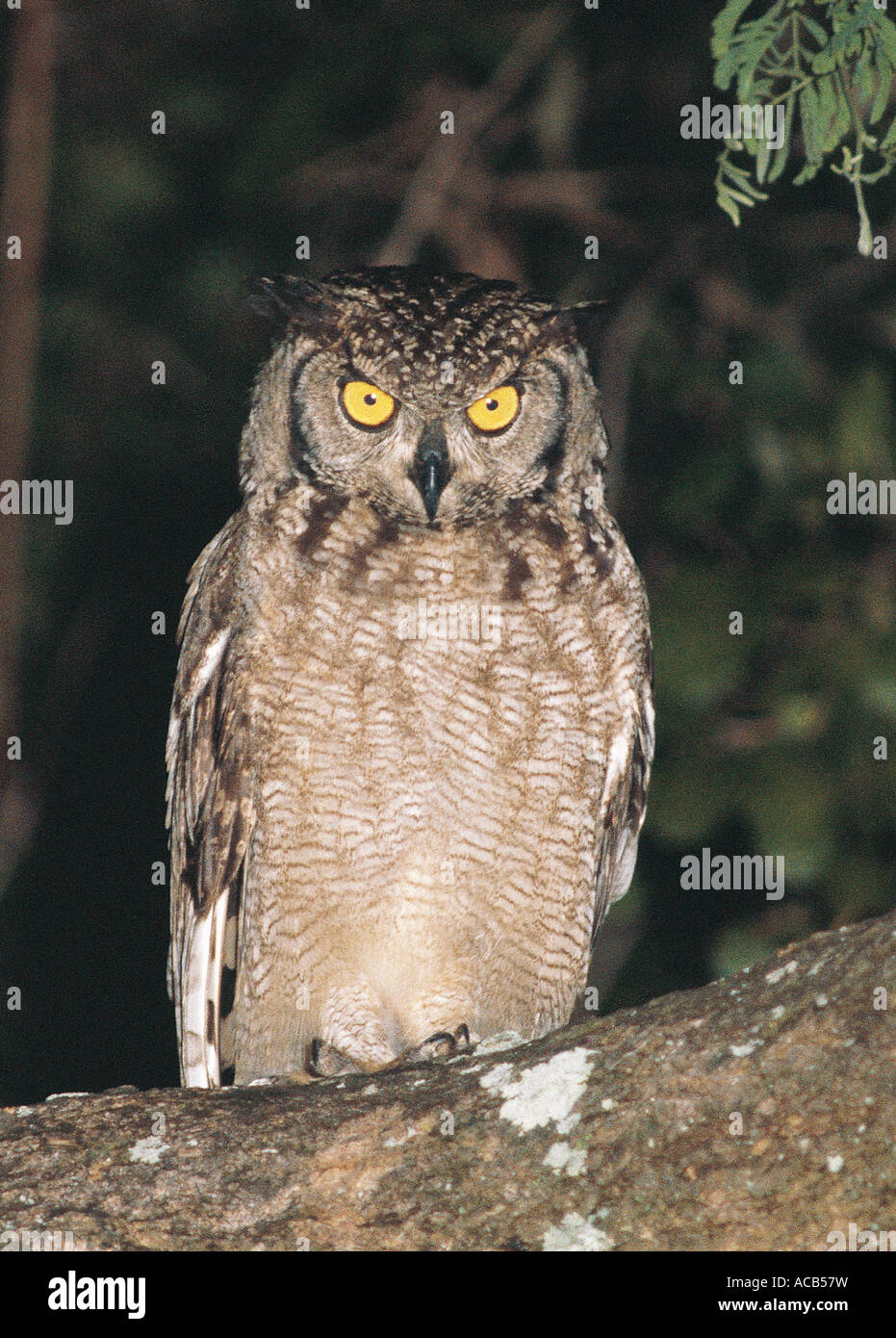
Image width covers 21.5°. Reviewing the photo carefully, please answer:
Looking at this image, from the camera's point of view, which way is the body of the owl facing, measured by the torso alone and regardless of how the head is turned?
toward the camera
